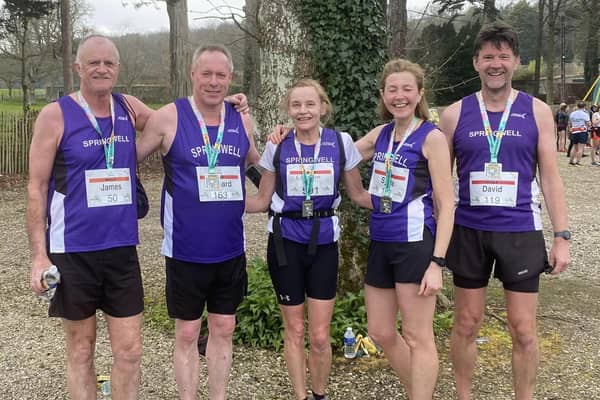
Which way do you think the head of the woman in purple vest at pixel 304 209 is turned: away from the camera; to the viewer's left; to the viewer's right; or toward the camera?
toward the camera

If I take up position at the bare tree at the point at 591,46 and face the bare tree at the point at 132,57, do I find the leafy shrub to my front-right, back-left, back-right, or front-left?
front-left

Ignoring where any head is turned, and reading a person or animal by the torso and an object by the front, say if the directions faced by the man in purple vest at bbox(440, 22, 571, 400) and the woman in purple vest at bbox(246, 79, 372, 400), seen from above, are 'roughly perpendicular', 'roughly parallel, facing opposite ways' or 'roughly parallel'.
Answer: roughly parallel

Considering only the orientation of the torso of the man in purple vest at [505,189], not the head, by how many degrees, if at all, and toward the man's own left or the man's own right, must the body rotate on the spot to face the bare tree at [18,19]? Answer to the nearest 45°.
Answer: approximately 135° to the man's own right

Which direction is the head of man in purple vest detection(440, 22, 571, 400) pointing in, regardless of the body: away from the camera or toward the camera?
toward the camera

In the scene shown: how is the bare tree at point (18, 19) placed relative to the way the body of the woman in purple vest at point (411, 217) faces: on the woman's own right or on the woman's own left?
on the woman's own right

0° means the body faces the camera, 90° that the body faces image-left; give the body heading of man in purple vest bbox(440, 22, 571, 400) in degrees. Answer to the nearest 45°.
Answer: approximately 0°

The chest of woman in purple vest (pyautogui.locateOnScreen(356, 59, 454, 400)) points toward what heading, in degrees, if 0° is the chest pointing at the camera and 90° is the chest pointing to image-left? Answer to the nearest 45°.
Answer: approximately 45°

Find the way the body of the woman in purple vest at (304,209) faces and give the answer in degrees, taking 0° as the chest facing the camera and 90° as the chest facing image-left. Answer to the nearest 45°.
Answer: approximately 0°

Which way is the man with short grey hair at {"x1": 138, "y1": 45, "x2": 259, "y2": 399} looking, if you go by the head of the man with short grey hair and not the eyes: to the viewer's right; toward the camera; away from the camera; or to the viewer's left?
toward the camera

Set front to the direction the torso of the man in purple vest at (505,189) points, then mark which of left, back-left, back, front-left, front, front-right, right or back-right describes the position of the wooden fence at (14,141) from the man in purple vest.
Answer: back-right

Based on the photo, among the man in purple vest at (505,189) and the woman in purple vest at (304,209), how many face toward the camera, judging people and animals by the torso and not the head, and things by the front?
2

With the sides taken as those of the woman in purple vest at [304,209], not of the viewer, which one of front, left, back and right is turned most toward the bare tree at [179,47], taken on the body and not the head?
back

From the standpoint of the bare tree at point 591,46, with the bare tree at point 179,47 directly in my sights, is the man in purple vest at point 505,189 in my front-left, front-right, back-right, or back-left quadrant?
front-left
